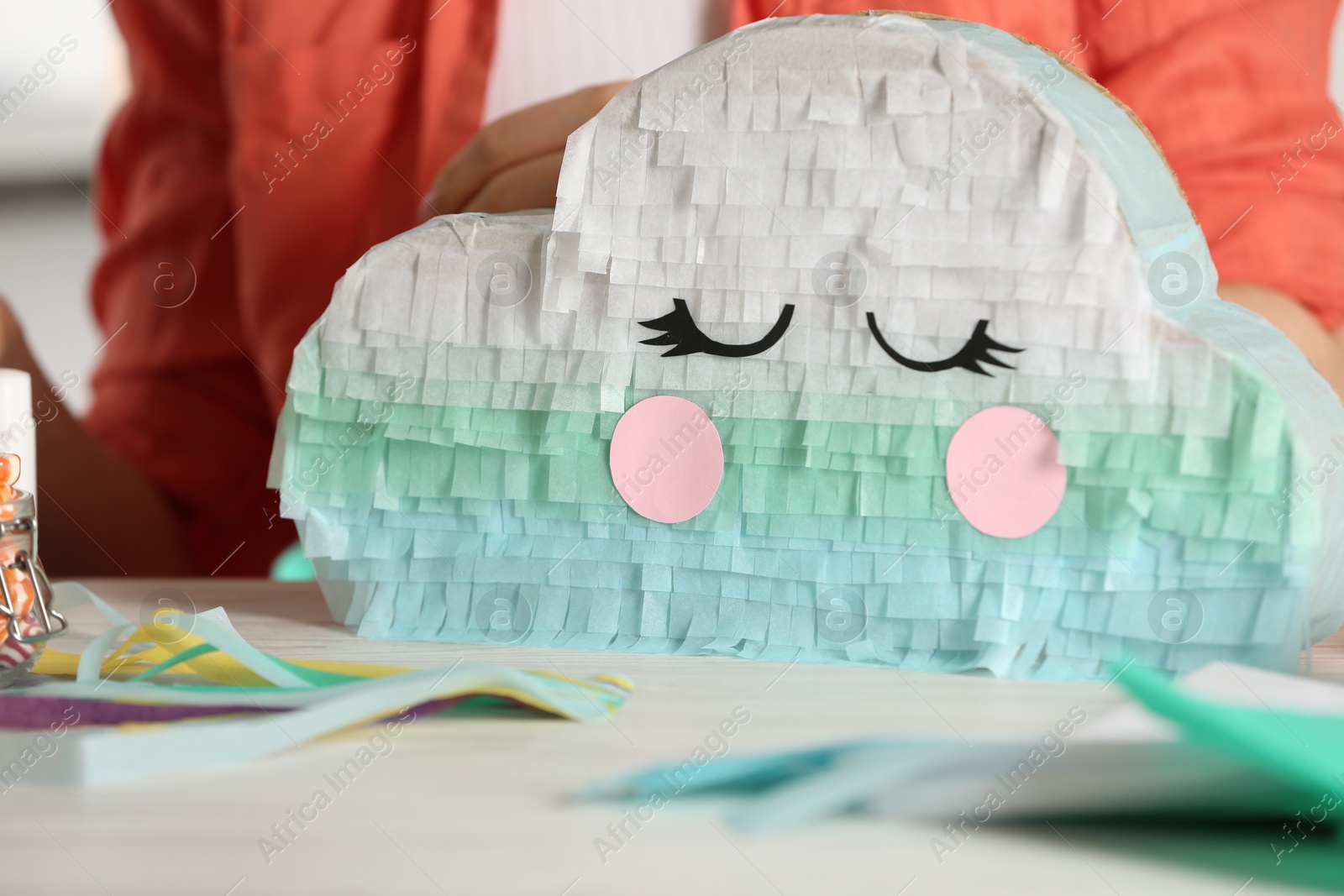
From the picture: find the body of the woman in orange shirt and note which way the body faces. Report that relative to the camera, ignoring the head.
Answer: toward the camera
